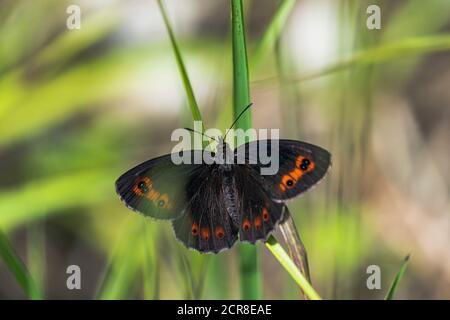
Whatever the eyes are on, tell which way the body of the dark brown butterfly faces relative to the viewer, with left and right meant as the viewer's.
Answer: facing away from the viewer
